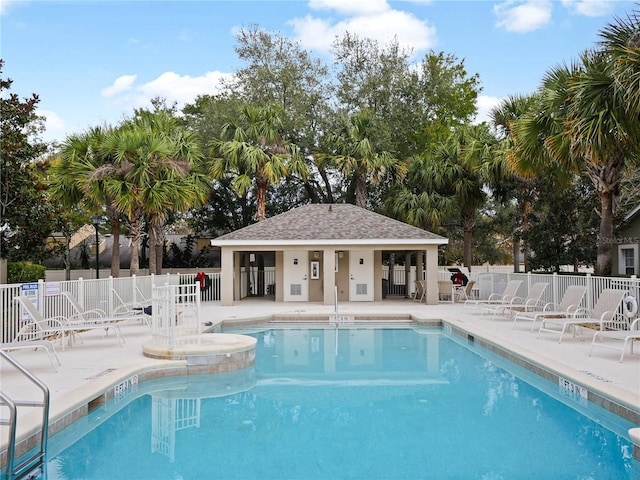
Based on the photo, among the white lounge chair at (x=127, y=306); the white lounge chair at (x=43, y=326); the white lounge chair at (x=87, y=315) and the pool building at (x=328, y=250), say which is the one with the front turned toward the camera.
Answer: the pool building

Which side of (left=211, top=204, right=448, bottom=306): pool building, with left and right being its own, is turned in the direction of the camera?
front

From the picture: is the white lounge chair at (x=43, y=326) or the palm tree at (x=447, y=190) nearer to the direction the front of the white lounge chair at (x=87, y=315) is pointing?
the palm tree

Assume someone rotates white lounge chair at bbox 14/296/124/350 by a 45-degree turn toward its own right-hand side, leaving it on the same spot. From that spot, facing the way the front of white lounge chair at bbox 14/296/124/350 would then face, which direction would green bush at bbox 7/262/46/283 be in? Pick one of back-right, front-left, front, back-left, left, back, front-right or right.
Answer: back-left

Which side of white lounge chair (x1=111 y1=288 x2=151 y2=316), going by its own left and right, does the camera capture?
right

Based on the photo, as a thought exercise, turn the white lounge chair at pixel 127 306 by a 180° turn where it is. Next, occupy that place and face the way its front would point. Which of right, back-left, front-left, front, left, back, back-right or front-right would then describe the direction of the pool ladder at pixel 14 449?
left

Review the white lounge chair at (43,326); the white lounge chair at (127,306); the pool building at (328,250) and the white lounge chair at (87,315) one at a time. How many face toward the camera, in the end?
1

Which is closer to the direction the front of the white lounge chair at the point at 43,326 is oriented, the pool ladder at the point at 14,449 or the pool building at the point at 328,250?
the pool building

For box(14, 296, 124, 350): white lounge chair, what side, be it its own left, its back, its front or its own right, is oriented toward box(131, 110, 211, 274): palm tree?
left

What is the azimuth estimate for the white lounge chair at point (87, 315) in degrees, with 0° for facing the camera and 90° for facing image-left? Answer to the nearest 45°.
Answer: approximately 270°

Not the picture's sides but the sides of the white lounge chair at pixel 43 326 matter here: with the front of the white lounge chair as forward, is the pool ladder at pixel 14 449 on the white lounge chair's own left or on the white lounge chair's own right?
on the white lounge chair's own right

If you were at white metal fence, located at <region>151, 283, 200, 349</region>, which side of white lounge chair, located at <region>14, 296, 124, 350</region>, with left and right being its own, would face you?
front

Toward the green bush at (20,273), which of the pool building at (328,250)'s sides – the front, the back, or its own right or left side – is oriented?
right

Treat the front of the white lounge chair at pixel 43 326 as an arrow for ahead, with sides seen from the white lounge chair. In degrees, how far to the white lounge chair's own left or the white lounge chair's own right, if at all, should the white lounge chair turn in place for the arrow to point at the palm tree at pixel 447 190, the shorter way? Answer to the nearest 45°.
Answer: approximately 45° to the white lounge chair's own left

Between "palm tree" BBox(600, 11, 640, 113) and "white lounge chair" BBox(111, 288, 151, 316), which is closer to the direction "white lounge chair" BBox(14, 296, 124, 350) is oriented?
the palm tree

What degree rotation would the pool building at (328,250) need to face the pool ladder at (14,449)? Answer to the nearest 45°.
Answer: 0° — it already faces it
